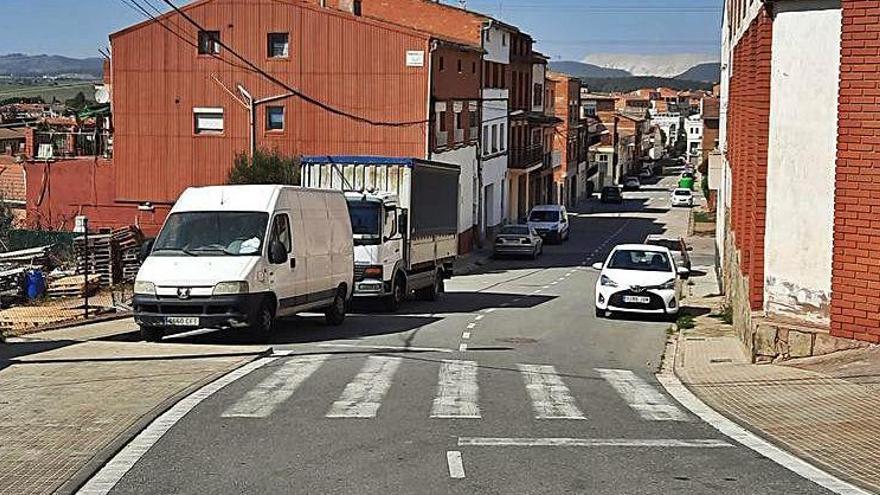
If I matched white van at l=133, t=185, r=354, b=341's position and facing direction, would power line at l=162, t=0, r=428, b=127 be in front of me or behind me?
behind

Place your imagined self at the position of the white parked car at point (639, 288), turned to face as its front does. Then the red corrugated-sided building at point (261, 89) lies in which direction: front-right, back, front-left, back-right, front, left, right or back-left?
back-right

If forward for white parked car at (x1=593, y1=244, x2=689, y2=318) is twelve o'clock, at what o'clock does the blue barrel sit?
The blue barrel is roughly at 3 o'clock from the white parked car.

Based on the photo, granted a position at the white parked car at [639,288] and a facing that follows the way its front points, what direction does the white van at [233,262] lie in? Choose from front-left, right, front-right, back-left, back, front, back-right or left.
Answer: front-right

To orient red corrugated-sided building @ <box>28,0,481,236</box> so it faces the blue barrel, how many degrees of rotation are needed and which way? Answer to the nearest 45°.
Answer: approximately 90° to its right

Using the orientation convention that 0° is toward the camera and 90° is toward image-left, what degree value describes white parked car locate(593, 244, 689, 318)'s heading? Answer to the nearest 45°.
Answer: approximately 0°
